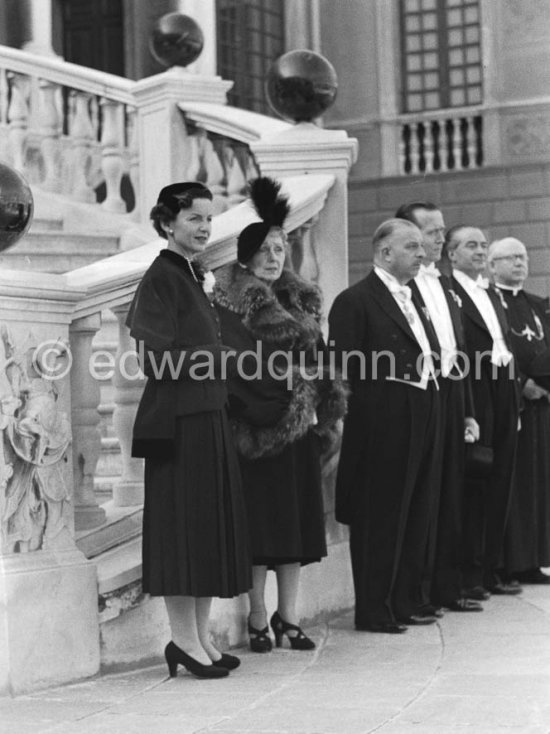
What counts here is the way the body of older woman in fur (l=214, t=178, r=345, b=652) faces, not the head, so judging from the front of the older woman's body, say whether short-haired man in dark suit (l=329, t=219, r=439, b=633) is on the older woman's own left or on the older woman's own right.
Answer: on the older woman's own left

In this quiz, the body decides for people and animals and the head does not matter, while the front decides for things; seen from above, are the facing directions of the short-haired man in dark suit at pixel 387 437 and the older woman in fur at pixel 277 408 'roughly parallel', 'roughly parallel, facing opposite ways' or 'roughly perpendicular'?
roughly parallel

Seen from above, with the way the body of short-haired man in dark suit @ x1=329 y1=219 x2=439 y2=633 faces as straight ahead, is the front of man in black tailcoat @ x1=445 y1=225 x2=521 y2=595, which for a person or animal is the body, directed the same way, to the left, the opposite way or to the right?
the same way

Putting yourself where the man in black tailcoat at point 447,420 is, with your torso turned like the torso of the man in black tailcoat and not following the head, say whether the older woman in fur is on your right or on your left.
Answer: on your right

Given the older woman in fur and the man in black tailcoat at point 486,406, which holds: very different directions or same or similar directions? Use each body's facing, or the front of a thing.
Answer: same or similar directions

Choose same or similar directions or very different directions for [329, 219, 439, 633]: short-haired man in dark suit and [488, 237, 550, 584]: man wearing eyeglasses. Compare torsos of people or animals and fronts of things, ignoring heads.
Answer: same or similar directions

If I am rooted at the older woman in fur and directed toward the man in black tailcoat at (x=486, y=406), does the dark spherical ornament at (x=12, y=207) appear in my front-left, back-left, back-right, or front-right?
back-left

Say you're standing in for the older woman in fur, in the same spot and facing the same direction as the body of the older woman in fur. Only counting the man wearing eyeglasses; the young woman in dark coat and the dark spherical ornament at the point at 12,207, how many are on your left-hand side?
1

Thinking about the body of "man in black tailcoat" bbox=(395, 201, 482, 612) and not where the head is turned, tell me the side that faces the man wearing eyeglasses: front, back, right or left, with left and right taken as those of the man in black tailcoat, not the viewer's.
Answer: left

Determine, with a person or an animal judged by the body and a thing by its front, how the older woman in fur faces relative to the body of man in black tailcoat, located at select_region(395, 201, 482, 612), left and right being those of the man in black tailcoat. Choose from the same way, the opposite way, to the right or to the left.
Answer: the same way

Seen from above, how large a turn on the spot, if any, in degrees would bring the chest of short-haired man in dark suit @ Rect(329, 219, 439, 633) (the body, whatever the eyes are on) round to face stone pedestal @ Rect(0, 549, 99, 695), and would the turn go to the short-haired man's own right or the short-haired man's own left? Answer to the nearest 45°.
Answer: approximately 90° to the short-haired man's own right

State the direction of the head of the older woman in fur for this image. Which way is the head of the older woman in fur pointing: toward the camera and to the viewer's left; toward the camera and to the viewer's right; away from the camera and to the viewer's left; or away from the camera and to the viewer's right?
toward the camera and to the viewer's right
